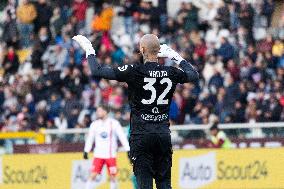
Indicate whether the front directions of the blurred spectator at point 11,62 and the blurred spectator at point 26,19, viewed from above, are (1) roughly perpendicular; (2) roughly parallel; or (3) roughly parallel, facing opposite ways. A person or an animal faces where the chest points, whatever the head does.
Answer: roughly parallel

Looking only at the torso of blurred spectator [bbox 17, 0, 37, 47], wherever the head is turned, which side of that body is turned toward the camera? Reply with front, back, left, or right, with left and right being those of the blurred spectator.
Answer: front

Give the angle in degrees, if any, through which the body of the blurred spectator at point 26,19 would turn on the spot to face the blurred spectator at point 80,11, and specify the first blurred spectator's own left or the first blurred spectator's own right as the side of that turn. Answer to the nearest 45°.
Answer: approximately 90° to the first blurred spectator's own left

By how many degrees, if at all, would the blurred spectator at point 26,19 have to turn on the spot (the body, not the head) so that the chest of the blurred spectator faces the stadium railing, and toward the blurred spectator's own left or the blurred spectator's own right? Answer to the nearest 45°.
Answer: approximately 45° to the blurred spectator's own left

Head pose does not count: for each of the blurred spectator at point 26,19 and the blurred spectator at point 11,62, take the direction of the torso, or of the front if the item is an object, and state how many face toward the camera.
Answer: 2

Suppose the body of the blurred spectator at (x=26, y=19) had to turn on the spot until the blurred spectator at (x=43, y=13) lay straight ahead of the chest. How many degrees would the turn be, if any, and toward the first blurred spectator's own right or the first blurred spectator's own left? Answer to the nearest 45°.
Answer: approximately 45° to the first blurred spectator's own left

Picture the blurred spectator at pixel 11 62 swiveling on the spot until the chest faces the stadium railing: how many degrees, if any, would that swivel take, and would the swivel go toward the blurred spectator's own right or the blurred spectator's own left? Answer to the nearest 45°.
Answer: approximately 45° to the blurred spectator's own left

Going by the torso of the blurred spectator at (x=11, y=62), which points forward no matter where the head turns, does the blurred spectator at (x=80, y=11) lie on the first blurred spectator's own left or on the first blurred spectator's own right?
on the first blurred spectator's own left
